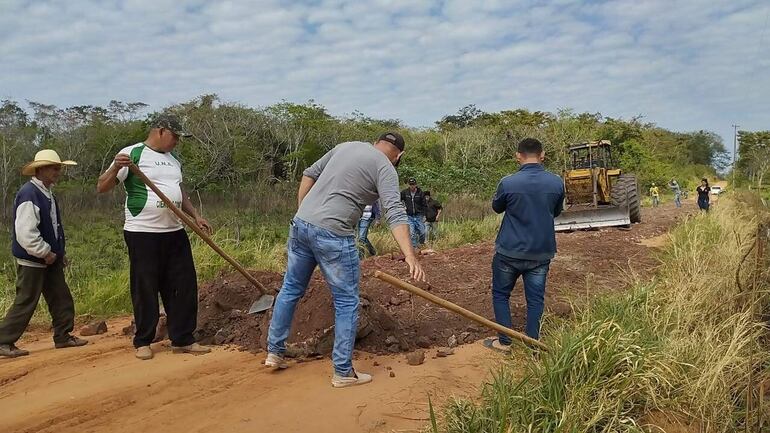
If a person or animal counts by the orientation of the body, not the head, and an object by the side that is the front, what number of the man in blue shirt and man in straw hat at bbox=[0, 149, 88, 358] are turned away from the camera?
1

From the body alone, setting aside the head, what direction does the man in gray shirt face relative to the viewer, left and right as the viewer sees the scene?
facing away from the viewer and to the right of the viewer

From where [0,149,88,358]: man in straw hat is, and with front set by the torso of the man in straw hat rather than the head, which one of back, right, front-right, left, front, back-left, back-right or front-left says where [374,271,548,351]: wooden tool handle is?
front-right

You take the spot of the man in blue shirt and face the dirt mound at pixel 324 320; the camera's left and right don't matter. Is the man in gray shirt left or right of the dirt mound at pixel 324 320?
left

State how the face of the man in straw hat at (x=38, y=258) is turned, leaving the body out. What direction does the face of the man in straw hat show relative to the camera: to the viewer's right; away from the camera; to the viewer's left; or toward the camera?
to the viewer's right

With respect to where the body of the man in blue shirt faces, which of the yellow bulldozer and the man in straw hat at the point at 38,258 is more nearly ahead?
the yellow bulldozer

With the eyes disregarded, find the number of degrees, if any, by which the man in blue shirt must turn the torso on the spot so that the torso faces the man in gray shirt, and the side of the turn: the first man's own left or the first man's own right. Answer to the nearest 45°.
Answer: approximately 135° to the first man's own left

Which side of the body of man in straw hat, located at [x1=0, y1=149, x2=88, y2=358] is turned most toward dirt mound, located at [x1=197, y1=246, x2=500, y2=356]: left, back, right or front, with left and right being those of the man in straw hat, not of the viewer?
front

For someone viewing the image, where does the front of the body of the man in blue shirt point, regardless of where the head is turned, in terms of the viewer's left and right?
facing away from the viewer

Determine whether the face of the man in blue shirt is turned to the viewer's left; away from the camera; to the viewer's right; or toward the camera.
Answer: away from the camera

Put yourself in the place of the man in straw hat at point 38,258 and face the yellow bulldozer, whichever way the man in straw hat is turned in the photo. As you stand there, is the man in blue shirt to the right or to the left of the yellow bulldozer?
right

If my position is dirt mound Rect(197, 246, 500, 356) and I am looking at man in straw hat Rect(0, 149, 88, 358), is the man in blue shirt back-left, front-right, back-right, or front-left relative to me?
back-left

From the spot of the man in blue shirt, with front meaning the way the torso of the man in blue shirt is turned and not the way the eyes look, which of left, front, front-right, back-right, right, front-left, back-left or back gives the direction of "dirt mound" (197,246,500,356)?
left

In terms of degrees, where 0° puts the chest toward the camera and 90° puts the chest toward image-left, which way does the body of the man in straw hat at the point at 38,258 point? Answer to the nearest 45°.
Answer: approximately 270°

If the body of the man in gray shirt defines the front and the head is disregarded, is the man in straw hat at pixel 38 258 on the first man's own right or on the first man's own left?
on the first man's own left

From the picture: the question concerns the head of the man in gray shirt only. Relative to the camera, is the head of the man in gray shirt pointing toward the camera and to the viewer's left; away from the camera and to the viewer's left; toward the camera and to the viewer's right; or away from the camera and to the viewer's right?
away from the camera and to the viewer's right

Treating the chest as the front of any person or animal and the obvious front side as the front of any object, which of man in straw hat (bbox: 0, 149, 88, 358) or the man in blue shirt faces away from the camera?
the man in blue shirt
